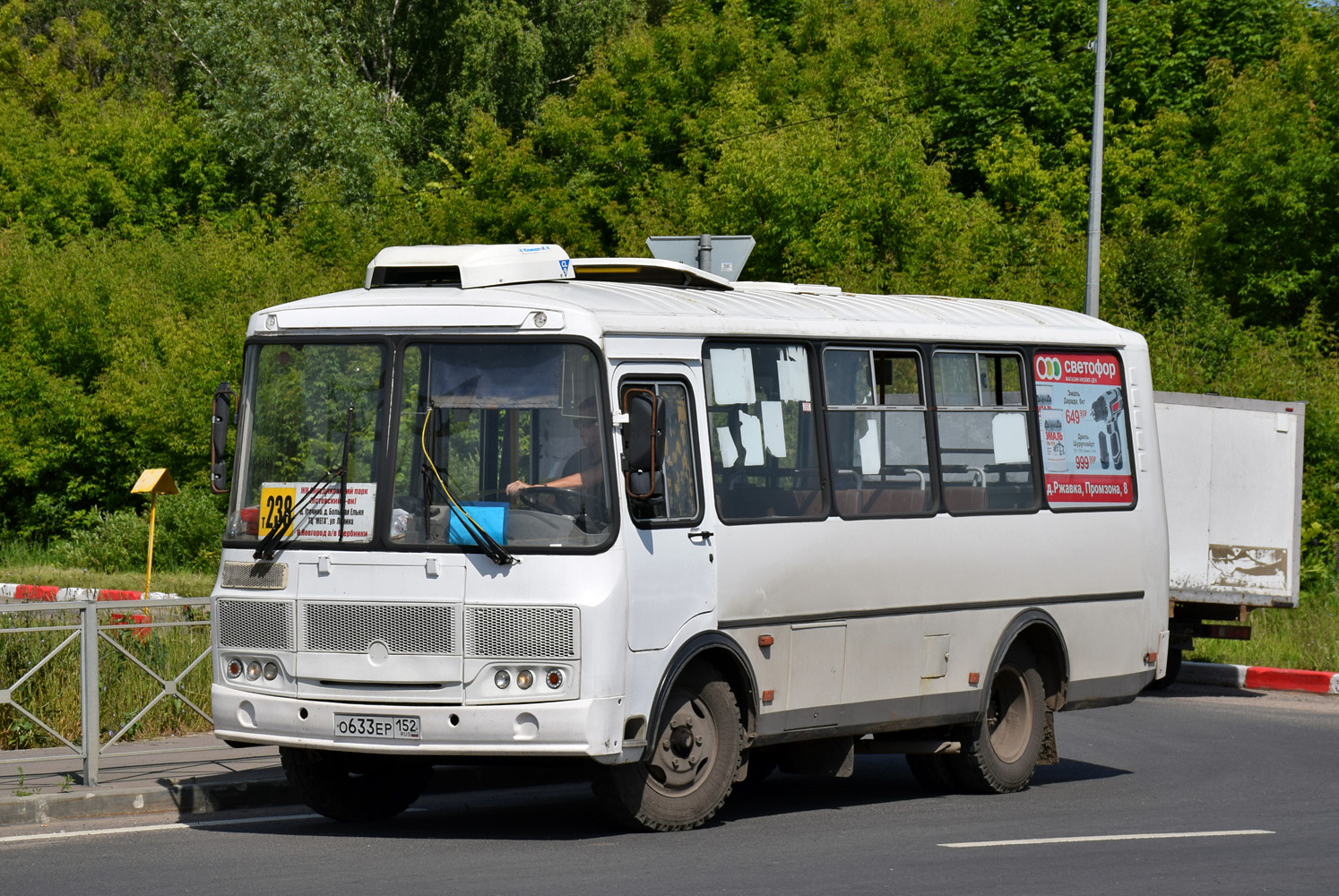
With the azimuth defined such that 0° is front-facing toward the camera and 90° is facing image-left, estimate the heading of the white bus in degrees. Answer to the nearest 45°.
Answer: approximately 45°

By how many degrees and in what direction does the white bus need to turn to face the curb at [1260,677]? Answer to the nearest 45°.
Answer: approximately 180°

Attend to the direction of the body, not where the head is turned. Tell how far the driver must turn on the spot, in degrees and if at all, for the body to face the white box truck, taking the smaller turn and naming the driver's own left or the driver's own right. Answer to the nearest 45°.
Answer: approximately 180°

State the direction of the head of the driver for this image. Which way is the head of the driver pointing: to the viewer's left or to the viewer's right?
to the viewer's left

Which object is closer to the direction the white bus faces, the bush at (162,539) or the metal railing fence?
the metal railing fence

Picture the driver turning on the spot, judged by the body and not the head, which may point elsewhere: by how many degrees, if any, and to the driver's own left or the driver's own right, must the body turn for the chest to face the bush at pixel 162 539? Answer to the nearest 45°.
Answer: approximately 135° to the driver's own right

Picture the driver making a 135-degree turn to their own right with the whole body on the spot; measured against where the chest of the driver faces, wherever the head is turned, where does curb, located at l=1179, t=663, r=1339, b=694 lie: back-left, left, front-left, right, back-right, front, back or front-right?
front-right

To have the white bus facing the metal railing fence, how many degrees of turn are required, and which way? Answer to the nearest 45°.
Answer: approximately 90° to its right

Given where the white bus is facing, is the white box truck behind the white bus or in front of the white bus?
behind
